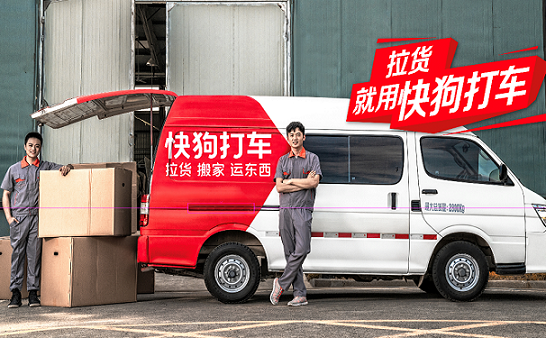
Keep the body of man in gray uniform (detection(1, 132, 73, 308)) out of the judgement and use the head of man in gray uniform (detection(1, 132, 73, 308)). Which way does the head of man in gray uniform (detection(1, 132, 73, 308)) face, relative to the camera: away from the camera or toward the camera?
toward the camera

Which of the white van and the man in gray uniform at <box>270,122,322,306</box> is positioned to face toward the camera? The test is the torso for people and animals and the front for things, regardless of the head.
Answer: the man in gray uniform

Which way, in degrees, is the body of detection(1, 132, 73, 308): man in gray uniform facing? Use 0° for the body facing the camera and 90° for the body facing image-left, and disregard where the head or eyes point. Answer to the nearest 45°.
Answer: approximately 0°

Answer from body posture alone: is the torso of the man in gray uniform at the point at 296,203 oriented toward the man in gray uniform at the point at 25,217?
no

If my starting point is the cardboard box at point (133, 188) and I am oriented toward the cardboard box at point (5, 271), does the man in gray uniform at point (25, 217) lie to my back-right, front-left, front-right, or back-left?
front-left

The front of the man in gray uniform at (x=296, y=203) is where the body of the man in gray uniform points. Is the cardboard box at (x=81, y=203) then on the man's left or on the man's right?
on the man's right

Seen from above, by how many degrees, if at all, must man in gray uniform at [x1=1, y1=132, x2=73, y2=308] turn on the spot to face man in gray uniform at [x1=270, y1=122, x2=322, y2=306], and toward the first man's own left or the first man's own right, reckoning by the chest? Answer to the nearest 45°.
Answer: approximately 45° to the first man's own left

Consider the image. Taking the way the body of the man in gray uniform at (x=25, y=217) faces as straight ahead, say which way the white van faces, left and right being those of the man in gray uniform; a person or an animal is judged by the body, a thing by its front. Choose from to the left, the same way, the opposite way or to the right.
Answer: to the left

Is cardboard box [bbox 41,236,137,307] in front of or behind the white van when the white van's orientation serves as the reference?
behind

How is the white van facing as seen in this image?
to the viewer's right

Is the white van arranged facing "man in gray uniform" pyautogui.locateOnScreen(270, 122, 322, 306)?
no

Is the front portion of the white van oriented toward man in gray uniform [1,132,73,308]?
no

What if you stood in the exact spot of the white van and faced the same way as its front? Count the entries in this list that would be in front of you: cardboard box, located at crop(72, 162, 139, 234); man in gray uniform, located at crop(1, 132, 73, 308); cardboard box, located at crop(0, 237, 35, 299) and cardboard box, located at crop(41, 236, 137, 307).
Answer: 0

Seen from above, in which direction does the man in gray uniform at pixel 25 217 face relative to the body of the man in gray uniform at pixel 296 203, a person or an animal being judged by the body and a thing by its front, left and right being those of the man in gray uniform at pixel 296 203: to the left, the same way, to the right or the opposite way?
the same way

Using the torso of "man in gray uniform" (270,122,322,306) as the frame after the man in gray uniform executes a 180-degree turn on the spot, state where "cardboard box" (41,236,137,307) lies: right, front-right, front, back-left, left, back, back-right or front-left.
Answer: left

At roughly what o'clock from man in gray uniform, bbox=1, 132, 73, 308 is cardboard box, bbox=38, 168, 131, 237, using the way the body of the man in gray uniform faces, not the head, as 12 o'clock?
The cardboard box is roughly at 10 o'clock from the man in gray uniform.

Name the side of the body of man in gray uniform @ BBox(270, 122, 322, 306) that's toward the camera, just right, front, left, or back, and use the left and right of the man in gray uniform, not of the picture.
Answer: front

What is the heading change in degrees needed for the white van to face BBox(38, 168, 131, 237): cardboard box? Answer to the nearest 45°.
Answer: approximately 180°

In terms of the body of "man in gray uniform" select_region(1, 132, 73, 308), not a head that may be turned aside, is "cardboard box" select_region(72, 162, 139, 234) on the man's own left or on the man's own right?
on the man's own left
